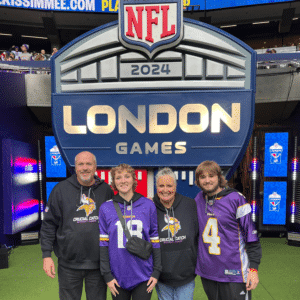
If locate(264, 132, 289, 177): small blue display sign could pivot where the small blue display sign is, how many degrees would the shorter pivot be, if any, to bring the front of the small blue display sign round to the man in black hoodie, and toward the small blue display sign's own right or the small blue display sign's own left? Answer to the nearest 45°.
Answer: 0° — it already faces them

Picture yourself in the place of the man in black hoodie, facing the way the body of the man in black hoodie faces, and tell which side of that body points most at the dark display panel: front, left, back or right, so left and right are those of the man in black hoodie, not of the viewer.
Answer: back

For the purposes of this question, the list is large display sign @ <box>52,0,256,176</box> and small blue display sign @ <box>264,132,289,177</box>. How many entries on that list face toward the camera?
2

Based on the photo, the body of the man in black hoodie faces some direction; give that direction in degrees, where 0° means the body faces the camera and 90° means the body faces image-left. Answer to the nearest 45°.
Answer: approximately 0°

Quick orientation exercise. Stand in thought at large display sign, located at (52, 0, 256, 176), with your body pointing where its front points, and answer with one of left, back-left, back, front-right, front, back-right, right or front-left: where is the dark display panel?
back-right
